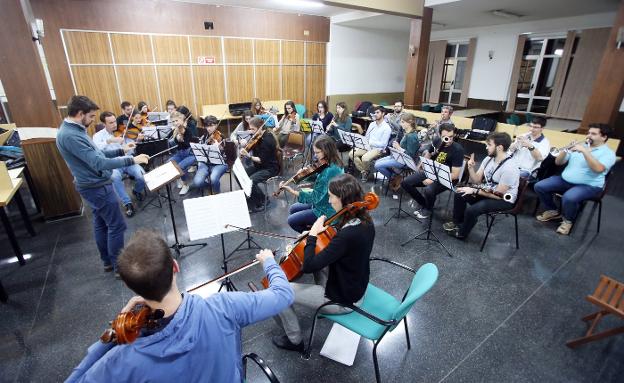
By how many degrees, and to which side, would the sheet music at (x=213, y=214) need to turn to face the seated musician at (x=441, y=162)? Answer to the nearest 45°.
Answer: approximately 90° to its left

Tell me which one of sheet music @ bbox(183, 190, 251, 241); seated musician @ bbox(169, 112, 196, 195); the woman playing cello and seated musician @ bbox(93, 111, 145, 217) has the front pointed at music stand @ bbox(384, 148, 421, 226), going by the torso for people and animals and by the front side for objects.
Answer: seated musician @ bbox(93, 111, 145, 217)

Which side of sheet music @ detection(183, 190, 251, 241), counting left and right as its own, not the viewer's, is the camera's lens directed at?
front

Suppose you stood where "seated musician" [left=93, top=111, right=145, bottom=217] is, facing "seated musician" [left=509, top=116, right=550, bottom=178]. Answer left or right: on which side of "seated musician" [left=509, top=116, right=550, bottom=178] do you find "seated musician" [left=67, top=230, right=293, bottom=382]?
right

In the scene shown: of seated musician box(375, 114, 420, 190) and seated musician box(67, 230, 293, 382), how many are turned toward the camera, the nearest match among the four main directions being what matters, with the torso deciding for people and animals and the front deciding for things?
0

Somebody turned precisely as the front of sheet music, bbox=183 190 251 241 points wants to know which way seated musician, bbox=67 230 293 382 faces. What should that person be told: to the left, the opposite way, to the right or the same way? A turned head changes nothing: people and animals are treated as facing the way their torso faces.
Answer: the opposite way

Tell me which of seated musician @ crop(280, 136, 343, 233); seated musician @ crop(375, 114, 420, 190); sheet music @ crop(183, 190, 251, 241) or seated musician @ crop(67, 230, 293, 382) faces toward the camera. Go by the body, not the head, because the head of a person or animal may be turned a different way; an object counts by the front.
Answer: the sheet music

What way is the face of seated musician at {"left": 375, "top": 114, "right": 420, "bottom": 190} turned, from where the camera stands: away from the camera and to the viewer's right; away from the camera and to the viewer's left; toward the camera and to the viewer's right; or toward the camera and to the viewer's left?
toward the camera and to the viewer's left

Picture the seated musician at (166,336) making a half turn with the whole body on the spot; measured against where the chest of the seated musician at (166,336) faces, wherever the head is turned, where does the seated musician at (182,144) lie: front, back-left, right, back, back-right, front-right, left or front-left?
back

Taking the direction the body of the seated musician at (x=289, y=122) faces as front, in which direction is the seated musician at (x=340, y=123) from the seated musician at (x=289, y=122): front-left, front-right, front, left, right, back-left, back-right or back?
back-left

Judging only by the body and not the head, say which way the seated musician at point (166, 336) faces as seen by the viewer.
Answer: away from the camera

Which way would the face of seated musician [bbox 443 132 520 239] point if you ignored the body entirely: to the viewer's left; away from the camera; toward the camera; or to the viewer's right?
to the viewer's left

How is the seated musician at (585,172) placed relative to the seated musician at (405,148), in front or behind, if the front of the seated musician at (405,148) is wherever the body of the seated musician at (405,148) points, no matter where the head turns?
behind

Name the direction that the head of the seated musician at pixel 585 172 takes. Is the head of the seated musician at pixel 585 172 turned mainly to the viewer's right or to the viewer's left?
to the viewer's left

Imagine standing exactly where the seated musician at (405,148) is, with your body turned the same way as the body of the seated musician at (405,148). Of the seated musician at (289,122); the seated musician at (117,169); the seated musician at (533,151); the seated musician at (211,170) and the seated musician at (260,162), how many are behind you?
1

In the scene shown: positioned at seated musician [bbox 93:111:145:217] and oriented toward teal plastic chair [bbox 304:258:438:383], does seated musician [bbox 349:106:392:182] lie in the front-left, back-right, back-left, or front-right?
front-left

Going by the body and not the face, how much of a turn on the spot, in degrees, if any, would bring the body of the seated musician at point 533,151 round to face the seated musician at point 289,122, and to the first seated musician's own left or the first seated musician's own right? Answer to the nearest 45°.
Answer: approximately 45° to the first seated musician's own right

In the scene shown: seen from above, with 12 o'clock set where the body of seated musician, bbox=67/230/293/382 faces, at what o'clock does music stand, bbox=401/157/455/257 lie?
The music stand is roughly at 2 o'clock from the seated musician.

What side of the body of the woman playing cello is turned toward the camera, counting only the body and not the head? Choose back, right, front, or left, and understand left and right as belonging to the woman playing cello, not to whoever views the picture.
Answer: left

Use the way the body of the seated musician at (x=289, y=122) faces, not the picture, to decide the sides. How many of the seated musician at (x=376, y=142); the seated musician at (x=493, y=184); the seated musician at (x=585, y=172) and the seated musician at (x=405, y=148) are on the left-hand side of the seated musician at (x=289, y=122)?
4
